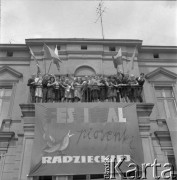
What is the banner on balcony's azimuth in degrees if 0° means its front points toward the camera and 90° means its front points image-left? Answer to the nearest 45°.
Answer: approximately 0°

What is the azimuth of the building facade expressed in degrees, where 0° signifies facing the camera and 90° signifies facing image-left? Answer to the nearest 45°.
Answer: approximately 0°
